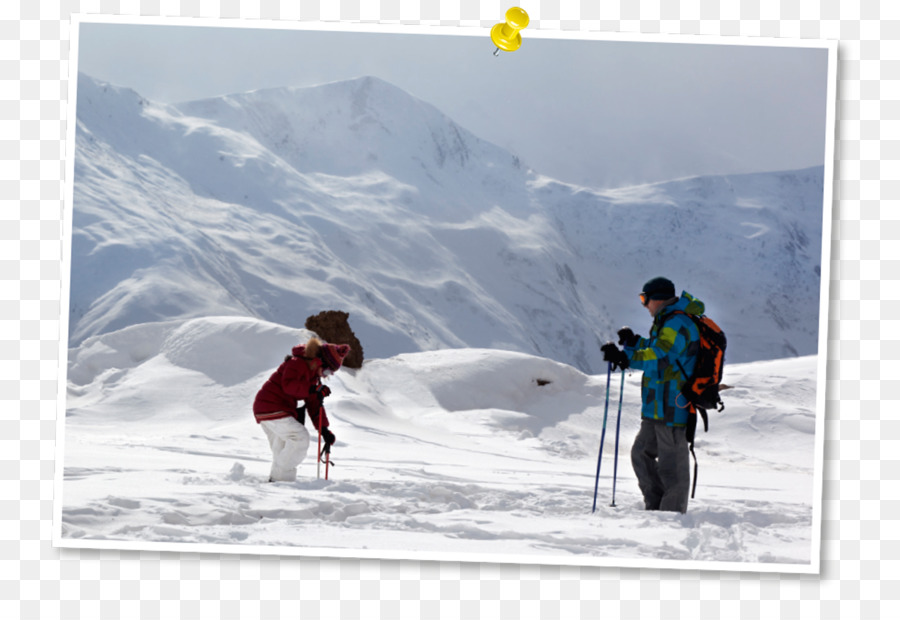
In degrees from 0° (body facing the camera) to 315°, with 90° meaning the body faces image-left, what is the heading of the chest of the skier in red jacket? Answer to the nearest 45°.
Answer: approximately 270°

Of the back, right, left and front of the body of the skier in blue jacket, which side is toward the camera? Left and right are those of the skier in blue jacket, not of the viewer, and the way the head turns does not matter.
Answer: left

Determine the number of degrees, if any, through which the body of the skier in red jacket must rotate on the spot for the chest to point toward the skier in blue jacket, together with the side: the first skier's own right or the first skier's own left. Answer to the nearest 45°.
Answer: approximately 45° to the first skier's own right

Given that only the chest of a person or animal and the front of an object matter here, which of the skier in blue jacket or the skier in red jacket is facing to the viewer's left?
the skier in blue jacket

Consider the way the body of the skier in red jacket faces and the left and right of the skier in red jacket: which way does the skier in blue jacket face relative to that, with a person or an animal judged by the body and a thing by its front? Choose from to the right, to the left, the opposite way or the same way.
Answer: the opposite way

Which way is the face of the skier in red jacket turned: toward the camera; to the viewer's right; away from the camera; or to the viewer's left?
to the viewer's right

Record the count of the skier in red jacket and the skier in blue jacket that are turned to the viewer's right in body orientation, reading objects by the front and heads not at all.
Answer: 1
